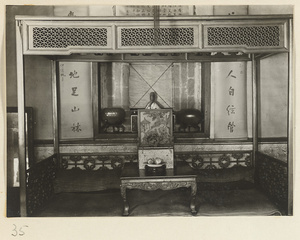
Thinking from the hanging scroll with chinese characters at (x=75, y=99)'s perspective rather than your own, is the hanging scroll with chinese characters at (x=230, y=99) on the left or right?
on its left

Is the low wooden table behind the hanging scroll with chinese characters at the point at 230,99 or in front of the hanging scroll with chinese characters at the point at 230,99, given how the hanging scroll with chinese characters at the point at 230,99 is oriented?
in front

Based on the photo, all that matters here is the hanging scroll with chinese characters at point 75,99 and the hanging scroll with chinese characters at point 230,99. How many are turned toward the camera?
2

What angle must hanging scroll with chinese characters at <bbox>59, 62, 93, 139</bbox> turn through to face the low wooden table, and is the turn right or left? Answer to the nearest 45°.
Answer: approximately 45° to its left

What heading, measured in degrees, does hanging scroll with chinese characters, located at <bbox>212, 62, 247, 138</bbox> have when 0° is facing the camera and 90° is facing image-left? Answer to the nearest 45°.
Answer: approximately 0°

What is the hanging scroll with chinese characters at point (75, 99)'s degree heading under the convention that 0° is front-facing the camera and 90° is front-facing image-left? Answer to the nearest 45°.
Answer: approximately 0°

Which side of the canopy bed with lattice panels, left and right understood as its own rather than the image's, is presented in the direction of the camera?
front
